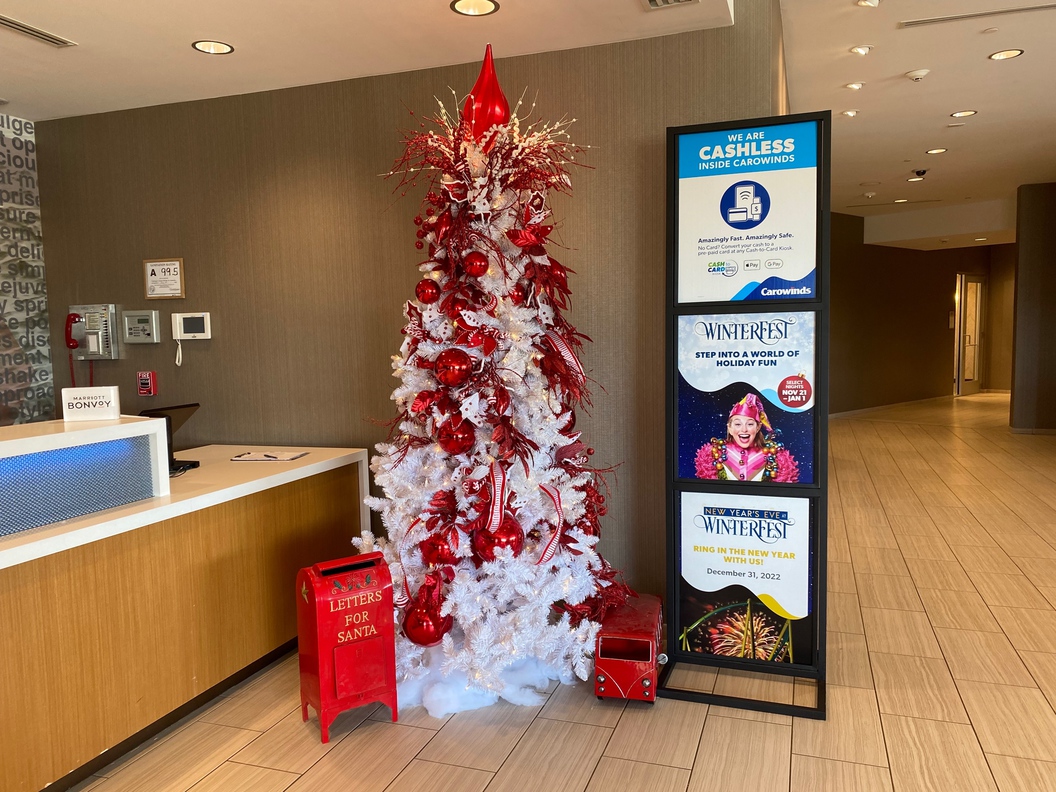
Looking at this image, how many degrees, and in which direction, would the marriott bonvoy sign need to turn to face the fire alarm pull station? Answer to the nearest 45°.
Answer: approximately 180°

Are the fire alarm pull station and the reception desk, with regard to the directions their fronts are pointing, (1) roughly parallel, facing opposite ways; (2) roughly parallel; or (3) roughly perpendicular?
roughly perpendicular

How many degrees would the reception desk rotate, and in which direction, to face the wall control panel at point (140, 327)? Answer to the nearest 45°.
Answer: approximately 135° to its left

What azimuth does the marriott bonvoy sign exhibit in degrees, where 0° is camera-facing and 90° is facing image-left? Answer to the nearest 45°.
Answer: approximately 0°

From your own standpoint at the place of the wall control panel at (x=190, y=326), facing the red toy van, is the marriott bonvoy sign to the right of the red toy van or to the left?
right

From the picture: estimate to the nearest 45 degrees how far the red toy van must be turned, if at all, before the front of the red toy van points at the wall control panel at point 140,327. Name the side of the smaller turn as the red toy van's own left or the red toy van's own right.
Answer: approximately 135° to the red toy van's own right

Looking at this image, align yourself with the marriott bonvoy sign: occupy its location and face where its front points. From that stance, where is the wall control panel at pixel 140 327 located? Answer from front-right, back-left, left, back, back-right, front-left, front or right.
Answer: back

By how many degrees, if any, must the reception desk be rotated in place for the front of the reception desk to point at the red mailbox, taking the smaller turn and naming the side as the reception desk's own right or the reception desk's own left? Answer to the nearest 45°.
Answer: approximately 45° to the reception desk's own left

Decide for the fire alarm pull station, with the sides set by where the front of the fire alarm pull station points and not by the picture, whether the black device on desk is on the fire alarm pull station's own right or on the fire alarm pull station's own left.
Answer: on the fire alarm pull station's own left

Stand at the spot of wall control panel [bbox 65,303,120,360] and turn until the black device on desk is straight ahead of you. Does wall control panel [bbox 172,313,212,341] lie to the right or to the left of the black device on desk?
left

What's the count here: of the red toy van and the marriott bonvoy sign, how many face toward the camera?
2
